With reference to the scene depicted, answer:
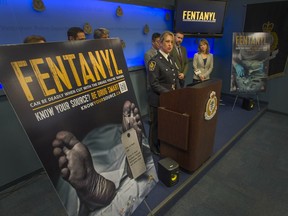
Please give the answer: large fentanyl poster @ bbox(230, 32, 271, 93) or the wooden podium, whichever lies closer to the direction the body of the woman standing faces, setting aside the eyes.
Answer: the wooden podium

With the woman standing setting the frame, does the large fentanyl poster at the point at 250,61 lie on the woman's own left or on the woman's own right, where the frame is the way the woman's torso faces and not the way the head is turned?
on the woman's own left

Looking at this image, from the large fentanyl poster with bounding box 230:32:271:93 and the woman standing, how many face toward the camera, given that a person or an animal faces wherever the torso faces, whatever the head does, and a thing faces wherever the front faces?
2

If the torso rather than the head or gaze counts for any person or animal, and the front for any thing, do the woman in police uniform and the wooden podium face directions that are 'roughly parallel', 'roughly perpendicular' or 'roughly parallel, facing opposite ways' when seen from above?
roughly parallel

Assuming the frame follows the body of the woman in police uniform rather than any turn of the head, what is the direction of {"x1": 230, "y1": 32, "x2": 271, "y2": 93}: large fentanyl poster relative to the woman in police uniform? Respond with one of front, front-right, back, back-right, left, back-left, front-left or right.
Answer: left

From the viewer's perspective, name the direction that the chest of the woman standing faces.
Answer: toward the camera

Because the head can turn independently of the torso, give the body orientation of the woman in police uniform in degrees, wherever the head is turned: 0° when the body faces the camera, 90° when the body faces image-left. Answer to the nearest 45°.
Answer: approximately 315°

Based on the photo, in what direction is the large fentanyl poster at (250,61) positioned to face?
toward the camera

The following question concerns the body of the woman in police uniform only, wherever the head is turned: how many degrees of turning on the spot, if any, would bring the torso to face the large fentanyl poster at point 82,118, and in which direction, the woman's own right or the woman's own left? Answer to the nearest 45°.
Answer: approximately 45° to the woman's own right

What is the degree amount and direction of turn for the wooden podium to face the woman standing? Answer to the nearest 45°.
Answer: approximately 135° to its left

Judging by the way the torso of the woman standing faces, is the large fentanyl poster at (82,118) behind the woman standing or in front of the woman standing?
in front

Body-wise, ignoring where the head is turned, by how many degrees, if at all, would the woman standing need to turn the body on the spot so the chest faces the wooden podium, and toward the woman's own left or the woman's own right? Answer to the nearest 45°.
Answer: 0° — they already face it

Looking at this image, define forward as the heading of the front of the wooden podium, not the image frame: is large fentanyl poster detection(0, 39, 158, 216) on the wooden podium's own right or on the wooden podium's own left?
on the wooden podium's own right

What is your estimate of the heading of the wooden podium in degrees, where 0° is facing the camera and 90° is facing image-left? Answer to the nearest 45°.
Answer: approximately 315°
